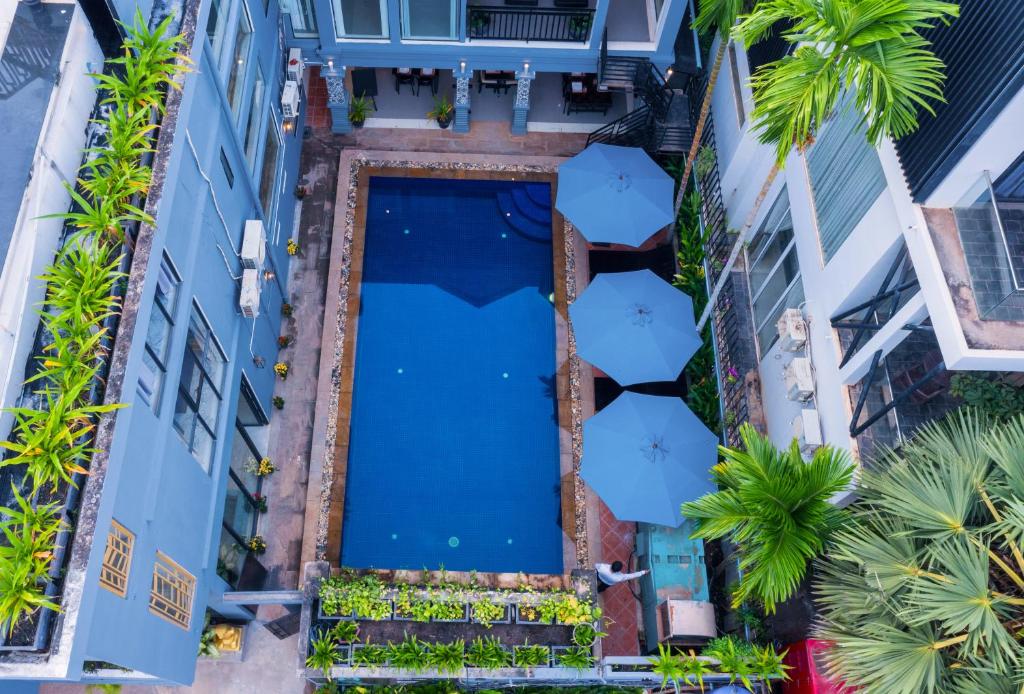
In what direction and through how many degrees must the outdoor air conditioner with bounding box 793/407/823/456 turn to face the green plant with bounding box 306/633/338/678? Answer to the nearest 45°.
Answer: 0° — it already faces it

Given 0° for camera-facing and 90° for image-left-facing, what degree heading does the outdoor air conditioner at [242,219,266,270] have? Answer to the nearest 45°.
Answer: approximately 270°

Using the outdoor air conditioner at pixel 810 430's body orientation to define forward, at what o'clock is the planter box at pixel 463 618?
The planter box is roughly at 12 o'clock from the outdoor air conditioner.

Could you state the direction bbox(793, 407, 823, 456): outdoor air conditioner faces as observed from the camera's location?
facing to the left of the viewer

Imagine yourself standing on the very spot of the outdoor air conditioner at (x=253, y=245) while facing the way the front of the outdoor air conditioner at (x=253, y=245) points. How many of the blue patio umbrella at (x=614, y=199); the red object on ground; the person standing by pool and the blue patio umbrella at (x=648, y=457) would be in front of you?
4

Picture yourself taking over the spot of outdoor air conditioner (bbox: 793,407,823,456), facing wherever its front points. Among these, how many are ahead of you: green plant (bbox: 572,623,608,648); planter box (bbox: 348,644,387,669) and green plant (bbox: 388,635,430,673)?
3

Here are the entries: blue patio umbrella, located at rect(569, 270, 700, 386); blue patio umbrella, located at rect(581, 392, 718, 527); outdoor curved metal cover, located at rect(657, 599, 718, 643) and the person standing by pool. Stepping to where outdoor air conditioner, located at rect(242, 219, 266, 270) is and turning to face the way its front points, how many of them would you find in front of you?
4

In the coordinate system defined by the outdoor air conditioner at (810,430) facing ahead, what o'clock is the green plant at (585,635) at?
The green plant is roughly at 12 o'clock from the outdoor air conditioner.

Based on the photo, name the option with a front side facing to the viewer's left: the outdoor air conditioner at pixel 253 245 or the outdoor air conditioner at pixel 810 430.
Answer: the outdoor air conditioner at pixel 810 430

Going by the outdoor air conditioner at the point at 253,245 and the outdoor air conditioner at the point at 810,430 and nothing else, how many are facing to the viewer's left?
1
